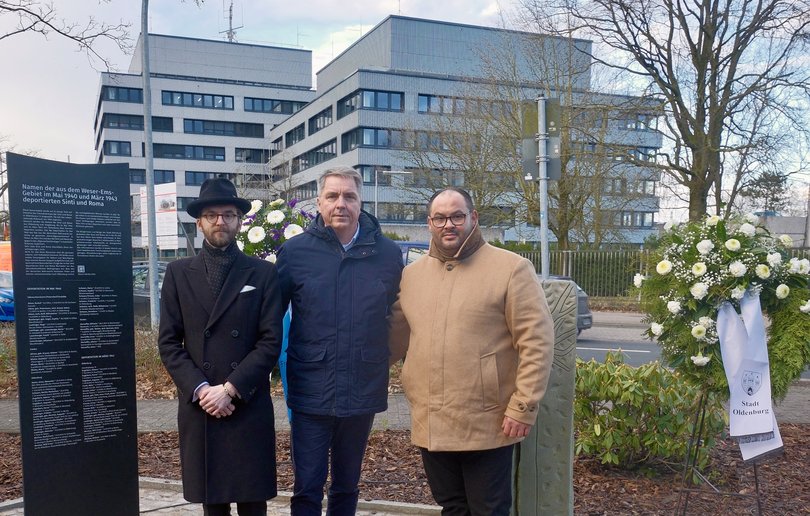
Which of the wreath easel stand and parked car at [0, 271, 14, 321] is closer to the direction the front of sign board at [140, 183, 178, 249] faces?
the wreath easel stand

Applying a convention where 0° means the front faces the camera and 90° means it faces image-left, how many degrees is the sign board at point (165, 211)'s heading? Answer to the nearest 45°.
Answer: approximately 0°

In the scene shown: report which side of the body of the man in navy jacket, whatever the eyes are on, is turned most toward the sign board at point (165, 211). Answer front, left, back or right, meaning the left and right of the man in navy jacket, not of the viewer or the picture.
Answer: back

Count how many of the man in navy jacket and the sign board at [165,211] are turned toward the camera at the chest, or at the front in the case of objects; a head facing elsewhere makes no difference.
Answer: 2

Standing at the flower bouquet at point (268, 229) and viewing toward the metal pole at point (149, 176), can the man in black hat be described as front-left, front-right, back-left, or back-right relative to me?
back-left

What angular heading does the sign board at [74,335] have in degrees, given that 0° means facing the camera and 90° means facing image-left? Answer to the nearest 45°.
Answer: approximately 0°

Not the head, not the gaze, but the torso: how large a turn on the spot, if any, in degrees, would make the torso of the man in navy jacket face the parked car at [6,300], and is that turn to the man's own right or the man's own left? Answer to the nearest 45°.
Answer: approximately 135° to the man's own right

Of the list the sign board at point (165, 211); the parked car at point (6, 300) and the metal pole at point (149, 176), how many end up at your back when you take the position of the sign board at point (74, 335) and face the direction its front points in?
3

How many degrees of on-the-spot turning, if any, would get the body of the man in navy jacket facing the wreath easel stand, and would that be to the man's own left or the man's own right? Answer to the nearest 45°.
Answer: approximately 90° to the man's own left
